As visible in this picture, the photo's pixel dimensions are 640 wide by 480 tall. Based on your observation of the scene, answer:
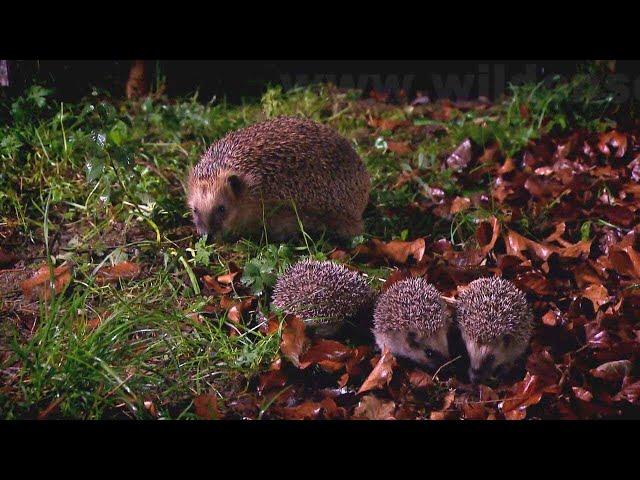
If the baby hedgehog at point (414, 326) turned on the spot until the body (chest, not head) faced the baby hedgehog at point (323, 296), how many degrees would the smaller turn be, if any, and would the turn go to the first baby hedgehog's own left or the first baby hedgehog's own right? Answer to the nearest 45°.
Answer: approximately 135° to the first baby hedgehog's own right

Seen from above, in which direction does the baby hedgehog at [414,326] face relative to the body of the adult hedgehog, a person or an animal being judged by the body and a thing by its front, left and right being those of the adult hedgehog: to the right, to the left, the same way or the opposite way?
to the left

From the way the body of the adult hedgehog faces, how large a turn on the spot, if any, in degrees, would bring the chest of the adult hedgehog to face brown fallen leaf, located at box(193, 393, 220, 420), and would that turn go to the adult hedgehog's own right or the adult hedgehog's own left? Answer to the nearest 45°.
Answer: approximately 45° to the adult hedgehog's own left

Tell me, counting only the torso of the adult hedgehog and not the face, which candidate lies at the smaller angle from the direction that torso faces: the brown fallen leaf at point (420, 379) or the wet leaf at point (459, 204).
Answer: the brown fallen leaf

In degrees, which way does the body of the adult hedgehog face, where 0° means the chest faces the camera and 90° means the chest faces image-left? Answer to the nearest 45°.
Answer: approximately 45°

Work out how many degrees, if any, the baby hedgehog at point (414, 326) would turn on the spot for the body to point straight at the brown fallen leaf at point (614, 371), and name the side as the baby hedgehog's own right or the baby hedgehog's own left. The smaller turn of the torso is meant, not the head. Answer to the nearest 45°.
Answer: approximately 45° to the baby hedgehog's own left

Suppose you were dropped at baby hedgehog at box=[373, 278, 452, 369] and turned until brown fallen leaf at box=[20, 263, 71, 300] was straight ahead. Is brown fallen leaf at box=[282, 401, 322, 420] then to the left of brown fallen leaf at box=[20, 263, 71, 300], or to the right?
left

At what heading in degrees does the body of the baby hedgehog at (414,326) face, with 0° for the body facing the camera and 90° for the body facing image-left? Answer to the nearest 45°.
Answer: approximately 315°

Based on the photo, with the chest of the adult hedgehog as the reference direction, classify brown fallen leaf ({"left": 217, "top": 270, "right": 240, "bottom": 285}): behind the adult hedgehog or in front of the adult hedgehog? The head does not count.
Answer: in front

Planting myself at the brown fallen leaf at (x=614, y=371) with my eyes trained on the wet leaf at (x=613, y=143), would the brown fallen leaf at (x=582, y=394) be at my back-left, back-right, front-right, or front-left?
back-left

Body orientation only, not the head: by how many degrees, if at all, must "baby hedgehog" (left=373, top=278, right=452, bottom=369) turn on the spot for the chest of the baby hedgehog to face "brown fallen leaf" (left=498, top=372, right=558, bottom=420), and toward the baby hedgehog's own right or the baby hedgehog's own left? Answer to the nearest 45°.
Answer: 0° — it already faces it

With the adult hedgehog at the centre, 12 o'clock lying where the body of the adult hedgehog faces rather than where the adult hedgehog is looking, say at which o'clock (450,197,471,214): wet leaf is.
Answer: The wet leaf is roughly at 7 o'clock from the adult hedgehog.
